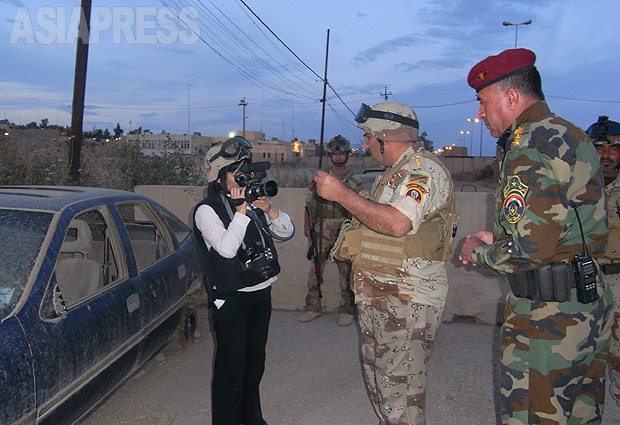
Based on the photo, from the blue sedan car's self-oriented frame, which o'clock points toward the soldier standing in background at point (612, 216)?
The soldier standing in background is roughly at 8 o'clock from the blue sedan car.

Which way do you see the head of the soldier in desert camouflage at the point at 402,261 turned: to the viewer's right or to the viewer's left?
to the viewer's left

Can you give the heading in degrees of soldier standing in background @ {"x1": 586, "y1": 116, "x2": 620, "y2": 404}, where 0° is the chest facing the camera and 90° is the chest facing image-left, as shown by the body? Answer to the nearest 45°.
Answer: approximately 45°

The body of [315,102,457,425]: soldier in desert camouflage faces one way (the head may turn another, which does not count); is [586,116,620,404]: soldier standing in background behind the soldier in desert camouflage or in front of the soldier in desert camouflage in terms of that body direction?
behind

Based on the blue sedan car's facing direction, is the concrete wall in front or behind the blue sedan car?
behind

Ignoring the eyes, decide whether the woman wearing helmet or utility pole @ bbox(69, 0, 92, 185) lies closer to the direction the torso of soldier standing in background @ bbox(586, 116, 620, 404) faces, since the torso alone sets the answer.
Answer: the woman wearing helmet

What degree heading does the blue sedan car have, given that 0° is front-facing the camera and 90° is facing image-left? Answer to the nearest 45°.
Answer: approximately 45°

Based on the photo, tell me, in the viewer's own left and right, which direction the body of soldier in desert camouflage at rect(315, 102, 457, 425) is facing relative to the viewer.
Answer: facing to the left of the viewer

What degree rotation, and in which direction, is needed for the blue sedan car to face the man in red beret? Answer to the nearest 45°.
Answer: approximately 90° to its left

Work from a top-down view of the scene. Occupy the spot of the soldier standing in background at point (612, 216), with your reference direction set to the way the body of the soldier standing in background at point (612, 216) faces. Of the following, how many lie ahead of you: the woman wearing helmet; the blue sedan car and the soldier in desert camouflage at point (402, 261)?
3

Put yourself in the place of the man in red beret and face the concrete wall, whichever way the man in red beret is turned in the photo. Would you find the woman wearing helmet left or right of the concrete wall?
left
